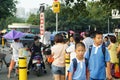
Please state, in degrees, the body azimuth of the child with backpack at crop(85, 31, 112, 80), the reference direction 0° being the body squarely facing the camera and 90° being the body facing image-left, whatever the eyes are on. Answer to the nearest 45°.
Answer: approximately 0°
